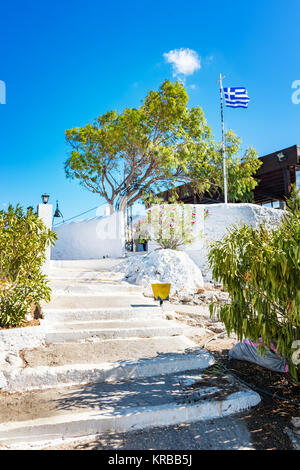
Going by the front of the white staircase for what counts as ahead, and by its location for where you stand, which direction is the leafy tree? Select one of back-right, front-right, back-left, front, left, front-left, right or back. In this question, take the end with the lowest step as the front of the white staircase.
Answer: back

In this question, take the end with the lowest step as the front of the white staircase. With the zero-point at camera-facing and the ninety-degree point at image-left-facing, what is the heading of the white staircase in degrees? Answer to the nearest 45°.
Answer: approximately 0°

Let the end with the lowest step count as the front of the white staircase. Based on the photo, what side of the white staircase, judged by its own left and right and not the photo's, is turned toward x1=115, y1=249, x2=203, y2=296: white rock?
back
